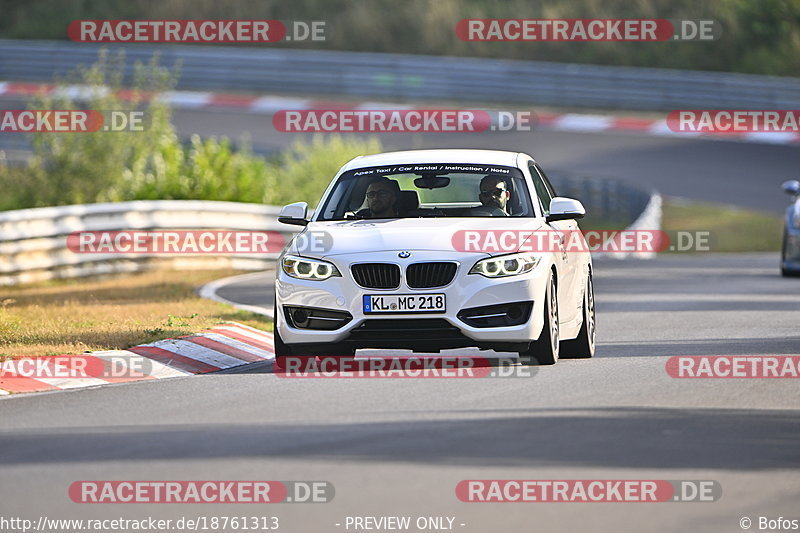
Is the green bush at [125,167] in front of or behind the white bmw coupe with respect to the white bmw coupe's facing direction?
behind

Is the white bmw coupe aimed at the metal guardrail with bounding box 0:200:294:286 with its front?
no

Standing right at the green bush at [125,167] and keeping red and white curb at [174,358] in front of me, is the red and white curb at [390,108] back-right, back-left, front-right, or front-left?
back-left

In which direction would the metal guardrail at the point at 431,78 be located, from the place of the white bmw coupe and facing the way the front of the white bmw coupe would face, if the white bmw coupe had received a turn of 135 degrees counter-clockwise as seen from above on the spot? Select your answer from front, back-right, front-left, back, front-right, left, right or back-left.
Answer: front-left

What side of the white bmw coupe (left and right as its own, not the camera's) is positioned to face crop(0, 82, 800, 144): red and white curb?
back

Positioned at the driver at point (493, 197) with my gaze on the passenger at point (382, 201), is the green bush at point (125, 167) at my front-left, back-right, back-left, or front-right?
front-right

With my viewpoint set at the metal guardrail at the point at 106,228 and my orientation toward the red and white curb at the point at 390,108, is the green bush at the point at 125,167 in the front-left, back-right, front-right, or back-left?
front-left

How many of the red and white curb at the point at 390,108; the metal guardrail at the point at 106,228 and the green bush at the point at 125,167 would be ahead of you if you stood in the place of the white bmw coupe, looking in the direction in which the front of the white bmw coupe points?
0

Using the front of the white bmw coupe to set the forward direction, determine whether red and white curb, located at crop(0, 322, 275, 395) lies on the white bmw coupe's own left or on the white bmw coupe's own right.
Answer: on the white bmw coupe's own right

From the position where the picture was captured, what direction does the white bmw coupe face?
facing the viewer
